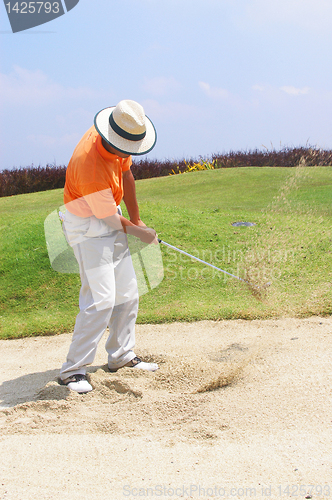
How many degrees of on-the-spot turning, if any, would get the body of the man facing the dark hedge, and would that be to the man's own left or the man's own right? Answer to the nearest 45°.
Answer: approximately 135° to the man's own left

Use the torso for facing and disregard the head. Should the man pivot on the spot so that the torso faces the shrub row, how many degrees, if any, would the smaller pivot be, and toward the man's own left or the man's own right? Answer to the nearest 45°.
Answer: approximately 135° to the man's own left

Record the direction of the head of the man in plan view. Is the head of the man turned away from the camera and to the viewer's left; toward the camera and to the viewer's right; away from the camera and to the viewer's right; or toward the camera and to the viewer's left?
toward the camera and to the viewer's right

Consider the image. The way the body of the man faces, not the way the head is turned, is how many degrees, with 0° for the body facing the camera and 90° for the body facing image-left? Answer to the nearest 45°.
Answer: approximately 315°
